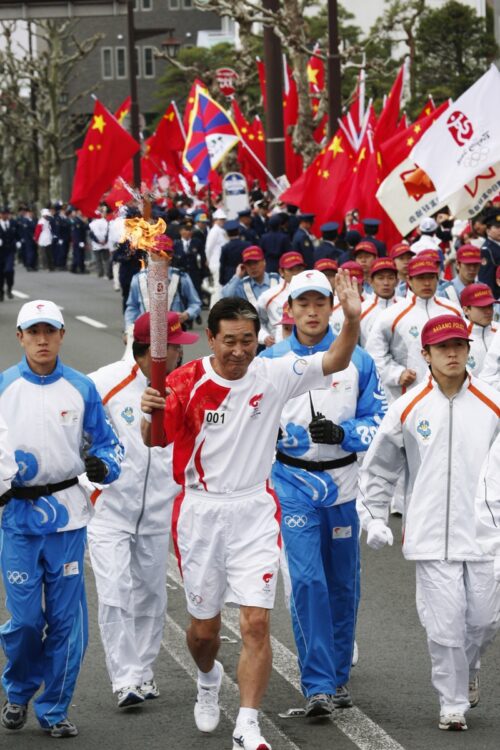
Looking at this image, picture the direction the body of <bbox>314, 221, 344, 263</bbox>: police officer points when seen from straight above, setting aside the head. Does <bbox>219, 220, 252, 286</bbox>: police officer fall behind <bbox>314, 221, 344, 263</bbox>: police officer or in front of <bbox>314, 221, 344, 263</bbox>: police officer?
in front

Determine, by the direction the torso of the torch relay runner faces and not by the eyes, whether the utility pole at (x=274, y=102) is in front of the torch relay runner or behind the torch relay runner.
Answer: behind

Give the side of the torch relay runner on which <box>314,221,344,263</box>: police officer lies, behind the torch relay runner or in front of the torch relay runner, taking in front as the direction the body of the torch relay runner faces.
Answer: behind

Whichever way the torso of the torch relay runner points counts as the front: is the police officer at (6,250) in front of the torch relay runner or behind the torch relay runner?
behind

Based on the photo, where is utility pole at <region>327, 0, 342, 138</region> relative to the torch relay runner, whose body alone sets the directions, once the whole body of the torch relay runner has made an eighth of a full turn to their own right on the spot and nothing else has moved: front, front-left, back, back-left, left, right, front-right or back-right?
back-right

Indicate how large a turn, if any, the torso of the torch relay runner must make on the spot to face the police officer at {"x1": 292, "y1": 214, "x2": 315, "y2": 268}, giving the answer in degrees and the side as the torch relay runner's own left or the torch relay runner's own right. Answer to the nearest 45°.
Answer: approximately 180°
